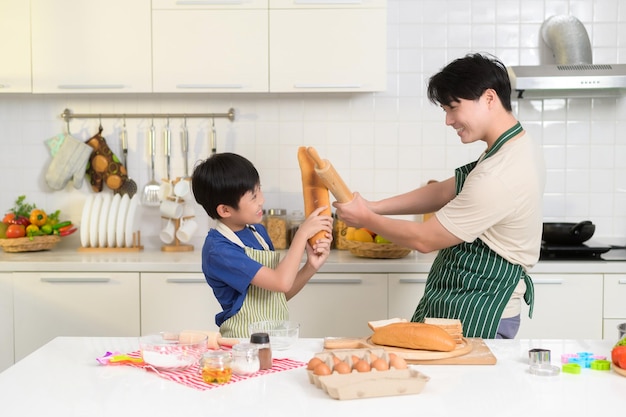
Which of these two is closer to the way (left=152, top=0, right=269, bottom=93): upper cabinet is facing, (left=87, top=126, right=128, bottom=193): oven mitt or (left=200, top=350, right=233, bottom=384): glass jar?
the glass jar

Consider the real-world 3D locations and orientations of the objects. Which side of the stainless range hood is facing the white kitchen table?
front

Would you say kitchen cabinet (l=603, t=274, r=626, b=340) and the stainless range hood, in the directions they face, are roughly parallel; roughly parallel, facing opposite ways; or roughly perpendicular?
roughly parallel

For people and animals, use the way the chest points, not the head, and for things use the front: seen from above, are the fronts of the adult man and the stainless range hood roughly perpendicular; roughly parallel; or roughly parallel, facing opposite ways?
roughly perpendicular

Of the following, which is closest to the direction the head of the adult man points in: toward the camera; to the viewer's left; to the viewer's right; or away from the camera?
to the viewer's left

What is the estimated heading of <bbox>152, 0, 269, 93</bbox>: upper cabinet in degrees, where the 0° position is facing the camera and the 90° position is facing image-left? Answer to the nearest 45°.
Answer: approximately 0°

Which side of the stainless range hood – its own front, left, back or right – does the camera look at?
front

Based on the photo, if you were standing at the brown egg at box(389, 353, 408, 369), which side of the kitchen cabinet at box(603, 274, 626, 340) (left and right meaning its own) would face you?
front

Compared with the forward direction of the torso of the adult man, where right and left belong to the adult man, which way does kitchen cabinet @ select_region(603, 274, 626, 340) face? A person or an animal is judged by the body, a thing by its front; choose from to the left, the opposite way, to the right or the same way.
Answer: to the left

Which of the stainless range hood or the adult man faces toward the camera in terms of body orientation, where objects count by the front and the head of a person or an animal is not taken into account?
the stainless range hood

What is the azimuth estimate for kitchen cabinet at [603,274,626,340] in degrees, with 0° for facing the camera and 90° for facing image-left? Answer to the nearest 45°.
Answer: approximately 0°

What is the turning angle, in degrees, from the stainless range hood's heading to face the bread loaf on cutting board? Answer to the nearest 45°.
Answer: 0° — it already faces it

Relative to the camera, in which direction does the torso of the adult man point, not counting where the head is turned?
to the viewer's left

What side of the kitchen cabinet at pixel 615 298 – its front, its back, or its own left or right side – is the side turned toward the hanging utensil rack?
right

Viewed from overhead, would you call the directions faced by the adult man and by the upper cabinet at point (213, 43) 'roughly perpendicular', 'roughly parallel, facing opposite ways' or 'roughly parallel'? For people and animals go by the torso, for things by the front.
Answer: roughly perpendicular

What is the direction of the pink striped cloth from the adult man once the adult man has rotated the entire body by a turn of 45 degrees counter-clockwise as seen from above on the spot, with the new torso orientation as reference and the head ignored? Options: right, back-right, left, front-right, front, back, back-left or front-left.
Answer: front
